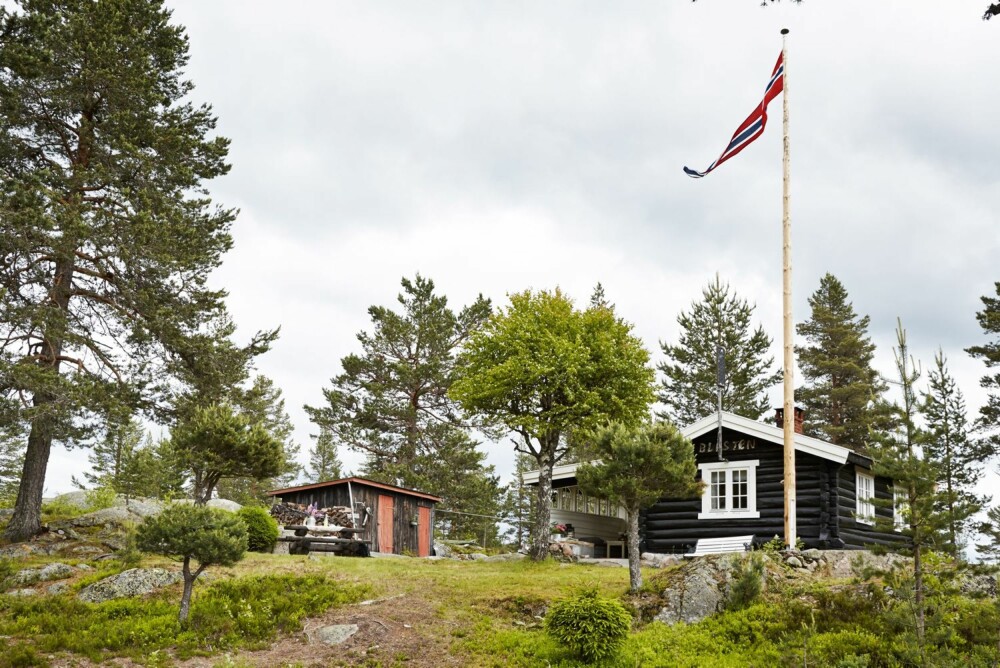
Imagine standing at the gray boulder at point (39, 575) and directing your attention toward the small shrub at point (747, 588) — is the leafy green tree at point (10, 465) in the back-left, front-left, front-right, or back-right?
back-left

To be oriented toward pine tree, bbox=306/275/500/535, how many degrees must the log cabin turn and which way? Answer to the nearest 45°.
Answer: approximately 90° to its right

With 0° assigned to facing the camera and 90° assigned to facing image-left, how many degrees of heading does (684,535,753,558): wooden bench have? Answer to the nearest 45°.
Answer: approximately 0°

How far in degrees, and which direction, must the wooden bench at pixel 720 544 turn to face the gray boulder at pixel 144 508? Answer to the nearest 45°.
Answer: approximately 90° to its right

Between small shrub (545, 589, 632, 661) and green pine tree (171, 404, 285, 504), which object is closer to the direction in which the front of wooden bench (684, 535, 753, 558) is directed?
the small shrub

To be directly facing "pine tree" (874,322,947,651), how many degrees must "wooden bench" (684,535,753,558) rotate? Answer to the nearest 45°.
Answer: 0° — it already faces it

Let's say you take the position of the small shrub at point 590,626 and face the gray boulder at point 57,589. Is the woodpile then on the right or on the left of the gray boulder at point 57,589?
right

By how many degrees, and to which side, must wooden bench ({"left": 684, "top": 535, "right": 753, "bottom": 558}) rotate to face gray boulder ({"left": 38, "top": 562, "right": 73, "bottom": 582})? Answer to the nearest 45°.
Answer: approximately 45° to its right

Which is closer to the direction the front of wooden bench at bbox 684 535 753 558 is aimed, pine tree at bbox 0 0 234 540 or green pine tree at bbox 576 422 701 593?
the green pine tree

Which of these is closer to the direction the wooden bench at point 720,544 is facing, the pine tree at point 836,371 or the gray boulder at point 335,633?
the gray boulder

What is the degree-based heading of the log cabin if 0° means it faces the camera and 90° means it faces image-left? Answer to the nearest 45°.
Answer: approximately 45°
